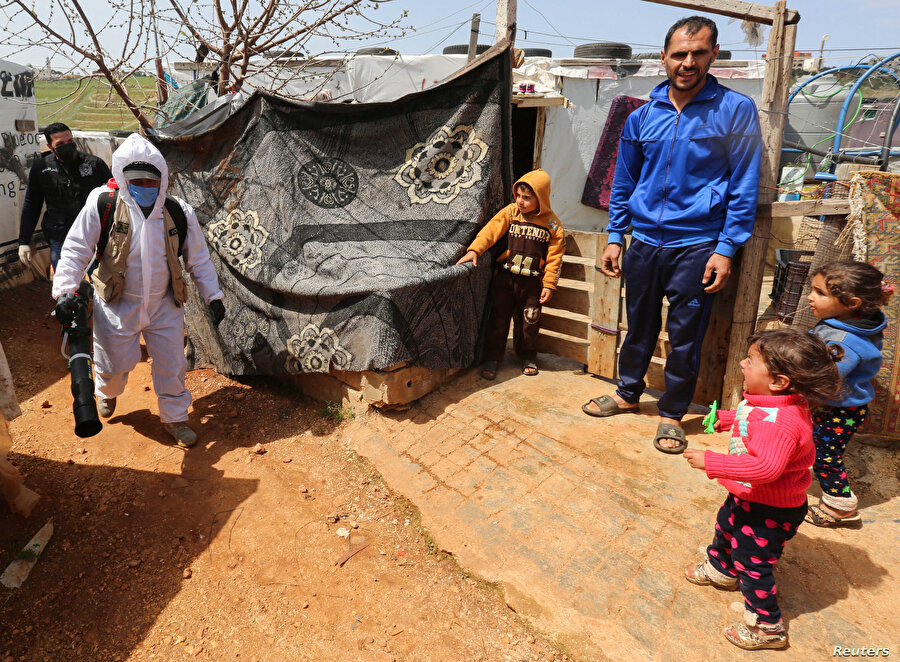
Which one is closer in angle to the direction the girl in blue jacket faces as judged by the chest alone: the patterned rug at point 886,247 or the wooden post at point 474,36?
the wooden post

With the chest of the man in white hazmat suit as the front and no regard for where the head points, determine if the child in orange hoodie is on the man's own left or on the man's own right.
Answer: on the man's own left

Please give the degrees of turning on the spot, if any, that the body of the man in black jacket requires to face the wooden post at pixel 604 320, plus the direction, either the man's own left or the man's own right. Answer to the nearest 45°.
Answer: approximately 45° to the man's own left

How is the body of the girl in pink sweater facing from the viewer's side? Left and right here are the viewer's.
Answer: facing to the left of the viewer

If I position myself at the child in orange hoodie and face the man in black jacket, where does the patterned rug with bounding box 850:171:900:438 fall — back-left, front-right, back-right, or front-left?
back-left

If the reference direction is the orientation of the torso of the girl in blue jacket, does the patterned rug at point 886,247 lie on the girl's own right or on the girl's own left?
on the girl's own right

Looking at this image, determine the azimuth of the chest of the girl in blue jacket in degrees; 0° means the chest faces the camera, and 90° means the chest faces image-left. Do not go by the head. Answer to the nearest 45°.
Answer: approximately 90°

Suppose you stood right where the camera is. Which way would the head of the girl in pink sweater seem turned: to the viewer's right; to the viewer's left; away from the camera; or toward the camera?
to the viewer's left

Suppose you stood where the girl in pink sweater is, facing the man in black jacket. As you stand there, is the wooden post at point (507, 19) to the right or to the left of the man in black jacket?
right

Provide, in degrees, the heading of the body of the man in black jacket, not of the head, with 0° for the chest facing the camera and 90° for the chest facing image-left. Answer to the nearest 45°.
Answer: approximately 0°
